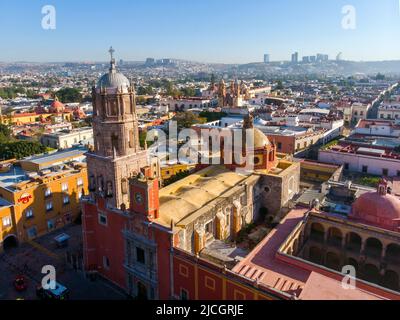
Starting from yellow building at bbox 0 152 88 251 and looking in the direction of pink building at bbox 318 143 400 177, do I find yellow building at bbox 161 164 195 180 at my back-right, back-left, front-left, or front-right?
front-left

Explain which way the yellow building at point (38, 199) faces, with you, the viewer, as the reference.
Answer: facing the viewer and to the right of the viewer

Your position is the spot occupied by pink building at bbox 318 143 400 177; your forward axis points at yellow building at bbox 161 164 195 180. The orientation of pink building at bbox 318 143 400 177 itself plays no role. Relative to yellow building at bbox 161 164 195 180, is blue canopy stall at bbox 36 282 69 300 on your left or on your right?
left

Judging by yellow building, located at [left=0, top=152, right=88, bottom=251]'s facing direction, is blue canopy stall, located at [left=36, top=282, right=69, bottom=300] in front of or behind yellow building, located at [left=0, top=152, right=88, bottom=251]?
in front

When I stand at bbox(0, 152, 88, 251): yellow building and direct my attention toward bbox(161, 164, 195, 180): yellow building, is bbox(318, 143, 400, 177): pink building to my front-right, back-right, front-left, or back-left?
front-right
